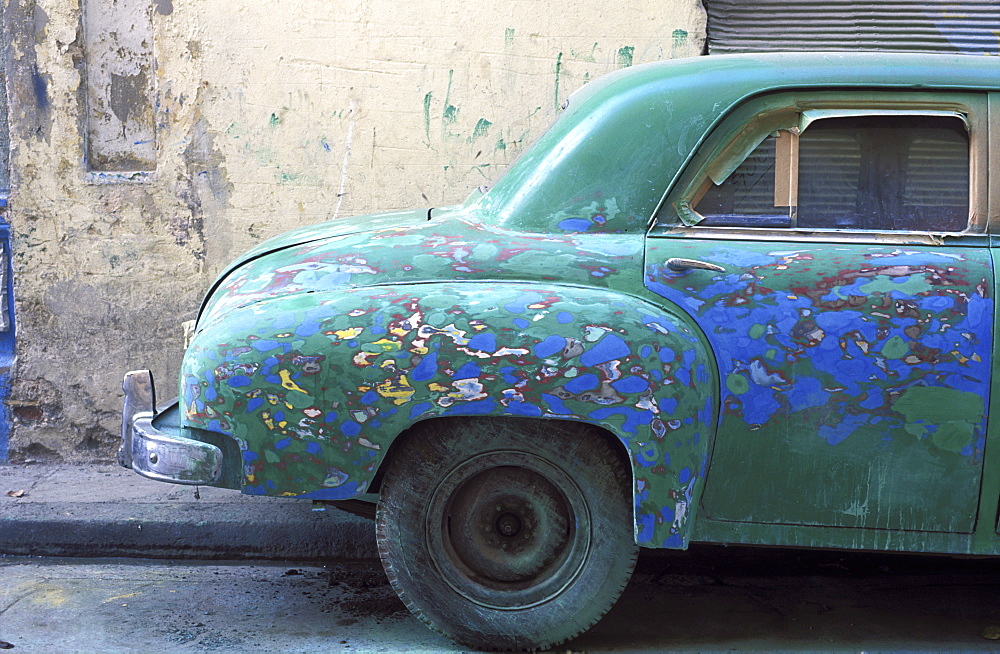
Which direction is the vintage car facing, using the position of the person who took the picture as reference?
facing to the right of the viewer

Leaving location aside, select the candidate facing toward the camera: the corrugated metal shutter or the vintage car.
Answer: the corrugated metal shutter

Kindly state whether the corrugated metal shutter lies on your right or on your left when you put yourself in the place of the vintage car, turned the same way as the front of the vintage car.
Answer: on your left

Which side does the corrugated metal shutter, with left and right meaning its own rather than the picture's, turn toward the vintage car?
front

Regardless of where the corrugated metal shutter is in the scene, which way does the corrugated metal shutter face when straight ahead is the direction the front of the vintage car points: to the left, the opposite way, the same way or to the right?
to the right

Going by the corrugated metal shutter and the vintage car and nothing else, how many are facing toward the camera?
1

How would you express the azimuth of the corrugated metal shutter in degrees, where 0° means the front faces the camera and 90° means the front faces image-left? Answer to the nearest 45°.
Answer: approximately 0°
